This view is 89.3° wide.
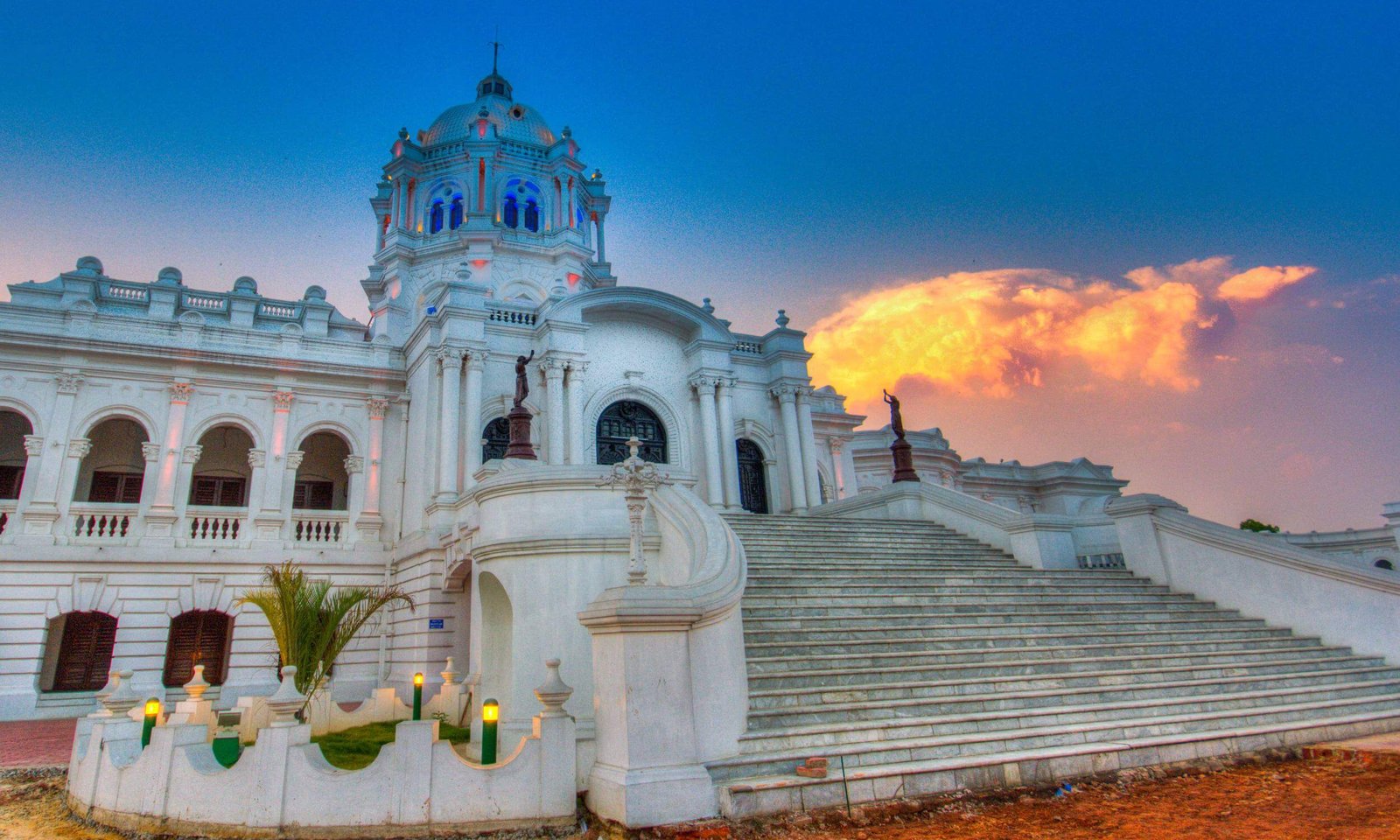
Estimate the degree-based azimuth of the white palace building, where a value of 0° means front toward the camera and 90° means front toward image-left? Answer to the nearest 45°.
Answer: approximately 315°

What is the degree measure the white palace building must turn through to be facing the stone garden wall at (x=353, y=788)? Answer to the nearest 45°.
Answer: approximately 45° to its right
